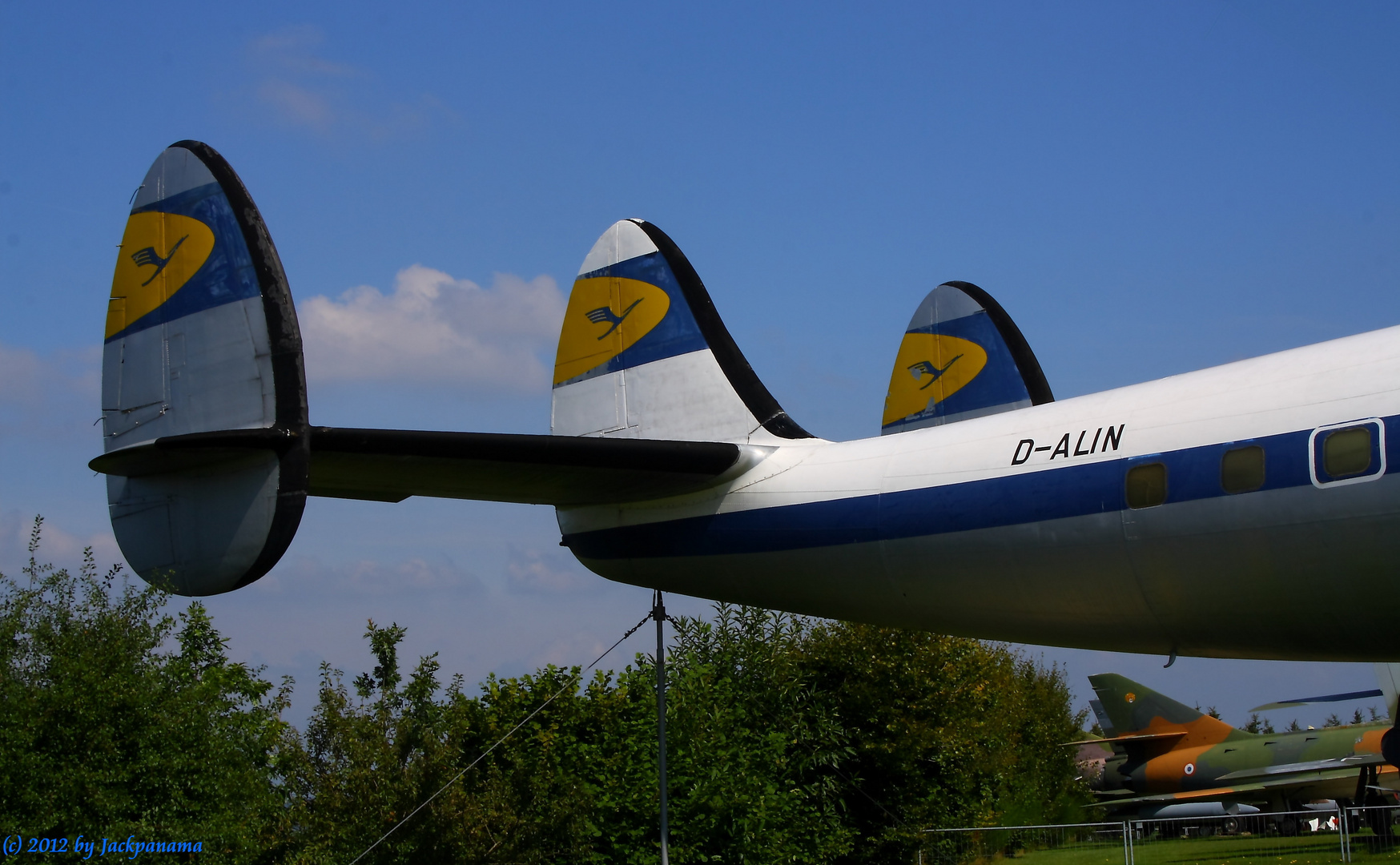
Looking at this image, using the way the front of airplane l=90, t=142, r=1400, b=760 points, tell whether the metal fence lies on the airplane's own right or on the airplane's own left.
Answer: on the airplane's own left

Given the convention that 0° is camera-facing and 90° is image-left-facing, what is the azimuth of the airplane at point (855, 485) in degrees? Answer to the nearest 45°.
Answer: approximately 315°

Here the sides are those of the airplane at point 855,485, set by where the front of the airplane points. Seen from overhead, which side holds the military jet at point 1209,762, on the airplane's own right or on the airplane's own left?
on the airplane's own left
